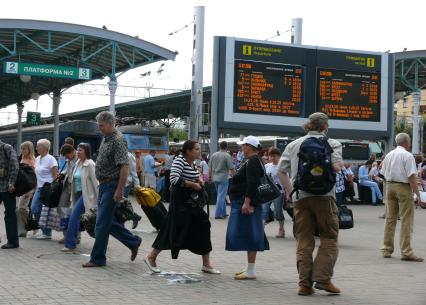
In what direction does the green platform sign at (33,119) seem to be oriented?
toward the camera

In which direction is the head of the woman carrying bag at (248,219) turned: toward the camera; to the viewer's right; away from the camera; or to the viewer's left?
to the viewer's left

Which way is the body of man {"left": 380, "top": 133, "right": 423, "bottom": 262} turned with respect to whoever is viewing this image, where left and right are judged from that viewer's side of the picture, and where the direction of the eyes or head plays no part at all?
facing away from the viewer and to the right of the viewer

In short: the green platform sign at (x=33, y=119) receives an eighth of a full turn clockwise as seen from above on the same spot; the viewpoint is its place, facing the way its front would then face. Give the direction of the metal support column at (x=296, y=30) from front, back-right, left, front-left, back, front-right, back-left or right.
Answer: left

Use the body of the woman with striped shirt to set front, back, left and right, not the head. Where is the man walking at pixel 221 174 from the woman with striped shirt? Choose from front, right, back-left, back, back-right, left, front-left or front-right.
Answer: left

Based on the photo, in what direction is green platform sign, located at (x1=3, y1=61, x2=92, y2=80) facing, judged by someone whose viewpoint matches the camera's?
facing the viewer

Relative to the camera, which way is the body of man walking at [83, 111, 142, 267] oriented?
to the viewer's left

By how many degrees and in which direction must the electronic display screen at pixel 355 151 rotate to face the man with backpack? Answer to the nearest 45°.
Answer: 0° — it already faces them

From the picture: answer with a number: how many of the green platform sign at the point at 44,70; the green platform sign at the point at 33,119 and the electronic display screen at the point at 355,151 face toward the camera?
3

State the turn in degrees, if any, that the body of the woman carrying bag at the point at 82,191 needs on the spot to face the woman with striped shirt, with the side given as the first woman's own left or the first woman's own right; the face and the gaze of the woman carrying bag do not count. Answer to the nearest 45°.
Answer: approximately 90° to the first woman's own left

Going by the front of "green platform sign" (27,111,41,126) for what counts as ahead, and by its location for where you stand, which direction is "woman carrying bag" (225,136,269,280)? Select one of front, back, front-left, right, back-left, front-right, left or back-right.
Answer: front

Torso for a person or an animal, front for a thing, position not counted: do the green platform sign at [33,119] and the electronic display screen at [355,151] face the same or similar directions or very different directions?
same or similar directions

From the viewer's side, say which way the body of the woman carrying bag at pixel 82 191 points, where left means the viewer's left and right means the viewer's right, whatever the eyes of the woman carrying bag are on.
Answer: facing the viewer and to the left of the viewer
